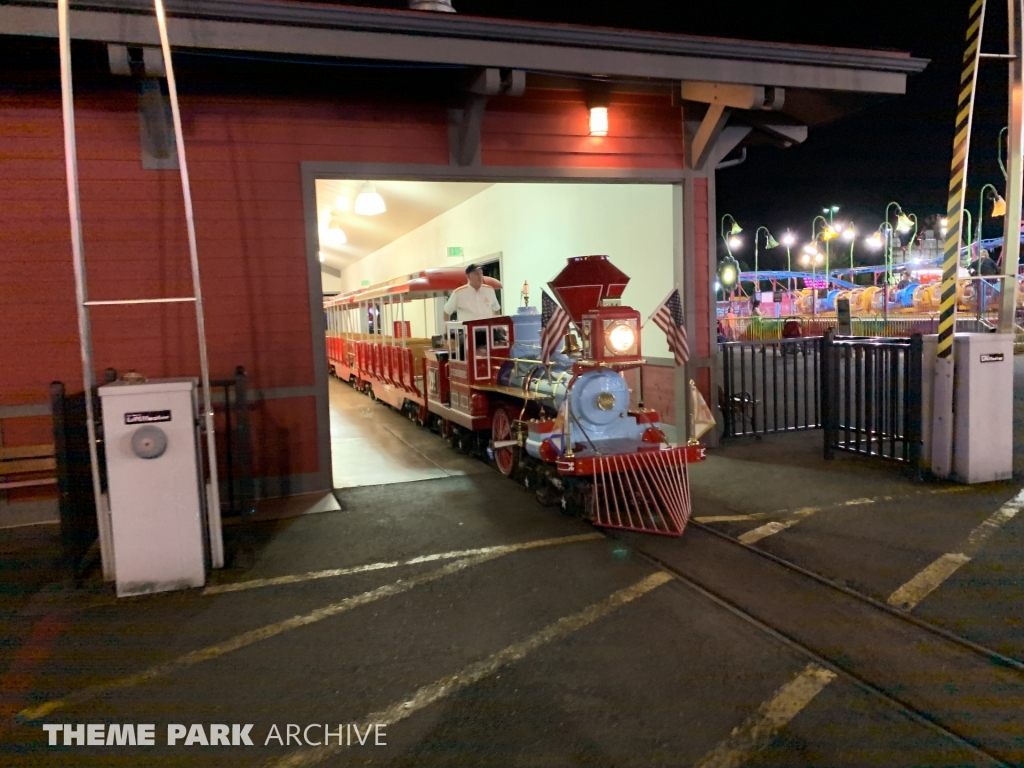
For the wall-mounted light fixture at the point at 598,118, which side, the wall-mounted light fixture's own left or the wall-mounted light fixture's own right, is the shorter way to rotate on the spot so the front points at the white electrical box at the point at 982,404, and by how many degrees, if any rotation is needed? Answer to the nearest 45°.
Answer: approximately 90° to the wall-mounted light fixture's own left

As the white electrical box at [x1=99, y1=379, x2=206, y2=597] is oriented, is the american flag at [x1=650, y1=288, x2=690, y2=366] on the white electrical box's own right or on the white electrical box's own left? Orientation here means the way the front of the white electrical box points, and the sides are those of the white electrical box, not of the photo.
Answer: on the white electrical box's own left

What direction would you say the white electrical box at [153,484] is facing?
toward the camera

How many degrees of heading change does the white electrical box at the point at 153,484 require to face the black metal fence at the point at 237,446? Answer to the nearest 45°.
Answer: approximately 135° to its left

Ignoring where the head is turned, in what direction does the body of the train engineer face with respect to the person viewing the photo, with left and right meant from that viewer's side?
facing the viewer and to the right of the viewer

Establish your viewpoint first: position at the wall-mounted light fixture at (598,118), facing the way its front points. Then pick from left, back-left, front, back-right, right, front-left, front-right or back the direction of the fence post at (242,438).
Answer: front-right

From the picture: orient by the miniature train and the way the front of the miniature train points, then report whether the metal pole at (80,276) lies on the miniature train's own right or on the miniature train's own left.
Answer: on the miniature train's own right

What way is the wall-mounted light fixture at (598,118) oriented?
toward the camera

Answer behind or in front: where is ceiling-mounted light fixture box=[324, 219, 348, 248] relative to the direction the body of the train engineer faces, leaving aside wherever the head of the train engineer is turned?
behind

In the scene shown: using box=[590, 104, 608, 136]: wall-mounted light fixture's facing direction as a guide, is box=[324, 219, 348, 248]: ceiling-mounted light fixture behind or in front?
behind

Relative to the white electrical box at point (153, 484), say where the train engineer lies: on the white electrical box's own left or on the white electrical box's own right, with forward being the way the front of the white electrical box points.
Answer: on the white electrical box's own left

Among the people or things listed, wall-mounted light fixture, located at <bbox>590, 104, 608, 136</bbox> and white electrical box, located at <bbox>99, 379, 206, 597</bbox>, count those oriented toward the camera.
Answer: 2

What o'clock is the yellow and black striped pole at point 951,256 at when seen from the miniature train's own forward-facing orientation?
The yellow and black striped pole is roughly at 10 o'clock from the miniature train.
